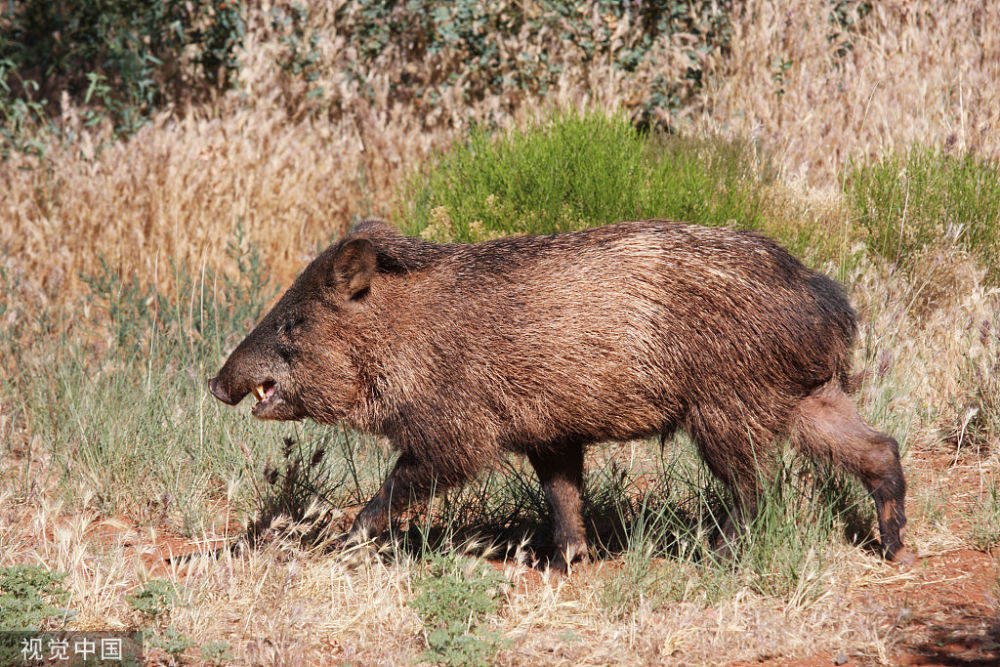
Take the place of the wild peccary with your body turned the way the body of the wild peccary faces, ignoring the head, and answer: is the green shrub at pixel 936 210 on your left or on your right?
on your right

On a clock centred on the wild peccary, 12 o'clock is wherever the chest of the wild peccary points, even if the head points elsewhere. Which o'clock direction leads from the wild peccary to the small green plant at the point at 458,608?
The small green plant is roughly at 10 o'clock from the wild peccary.

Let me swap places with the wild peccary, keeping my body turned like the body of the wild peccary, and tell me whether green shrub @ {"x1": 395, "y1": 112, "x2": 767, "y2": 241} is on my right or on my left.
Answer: on my right

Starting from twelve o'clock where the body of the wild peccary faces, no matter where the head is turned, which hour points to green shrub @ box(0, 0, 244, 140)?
The green shrub is roughly at 2 o'clock from the wild peccary.

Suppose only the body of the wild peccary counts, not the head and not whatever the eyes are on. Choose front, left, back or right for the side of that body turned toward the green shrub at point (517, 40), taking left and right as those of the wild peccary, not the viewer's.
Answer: right

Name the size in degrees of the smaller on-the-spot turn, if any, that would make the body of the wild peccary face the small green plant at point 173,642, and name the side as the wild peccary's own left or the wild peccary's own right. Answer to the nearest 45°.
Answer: approximately 45° to the wild peccary's own left

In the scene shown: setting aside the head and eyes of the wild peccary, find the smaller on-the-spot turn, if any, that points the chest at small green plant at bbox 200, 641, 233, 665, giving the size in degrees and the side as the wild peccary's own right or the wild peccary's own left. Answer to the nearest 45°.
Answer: approximately 45° to the wild peccary's own left

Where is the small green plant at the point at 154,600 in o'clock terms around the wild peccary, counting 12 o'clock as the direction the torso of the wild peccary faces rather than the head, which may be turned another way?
The small green plant is roughly at 11 o'clock from the wild peccary.

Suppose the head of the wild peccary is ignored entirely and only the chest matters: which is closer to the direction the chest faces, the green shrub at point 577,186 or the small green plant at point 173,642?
the small green plant

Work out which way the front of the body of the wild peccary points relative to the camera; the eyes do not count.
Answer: to the viewer's left

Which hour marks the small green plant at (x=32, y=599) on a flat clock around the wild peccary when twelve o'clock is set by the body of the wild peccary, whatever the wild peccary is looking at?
The small green plant is roughly at 11 o'clock from the wild peccary.
